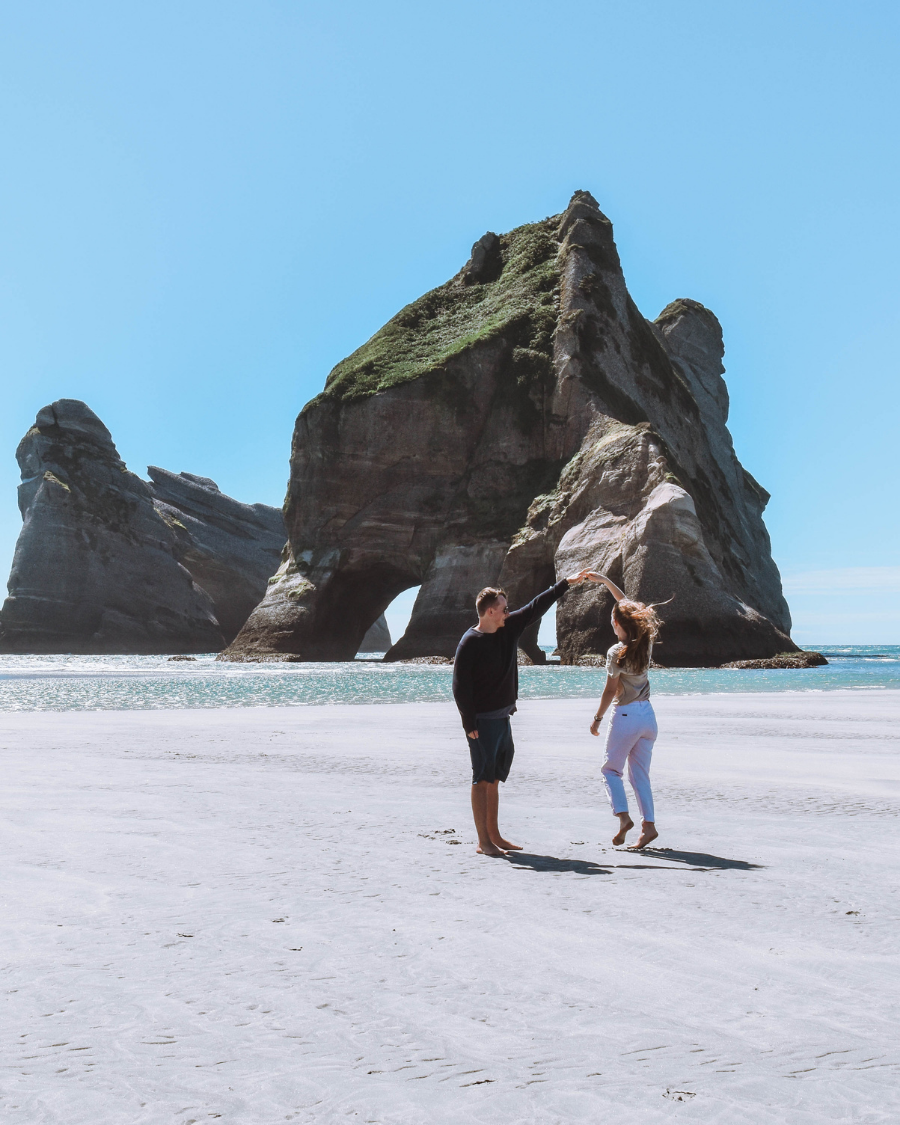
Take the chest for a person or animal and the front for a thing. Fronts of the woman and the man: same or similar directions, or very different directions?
very different directions

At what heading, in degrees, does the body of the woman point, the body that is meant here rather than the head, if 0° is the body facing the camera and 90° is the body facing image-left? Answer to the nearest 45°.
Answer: approximately 135°

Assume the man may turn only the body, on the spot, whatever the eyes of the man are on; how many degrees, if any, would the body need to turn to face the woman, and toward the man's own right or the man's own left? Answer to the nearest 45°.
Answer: approximately 45° to the man's own left

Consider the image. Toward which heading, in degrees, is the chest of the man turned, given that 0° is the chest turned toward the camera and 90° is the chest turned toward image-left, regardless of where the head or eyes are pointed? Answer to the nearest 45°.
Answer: approximately 315°

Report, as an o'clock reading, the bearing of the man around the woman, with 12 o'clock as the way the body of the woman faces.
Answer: The man is roughly at 10 o'clock from the woman.

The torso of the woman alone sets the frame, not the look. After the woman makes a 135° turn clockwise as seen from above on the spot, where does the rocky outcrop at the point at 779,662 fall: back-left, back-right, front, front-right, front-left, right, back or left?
left

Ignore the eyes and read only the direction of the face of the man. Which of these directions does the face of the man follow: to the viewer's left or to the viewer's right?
to the viewer's right
